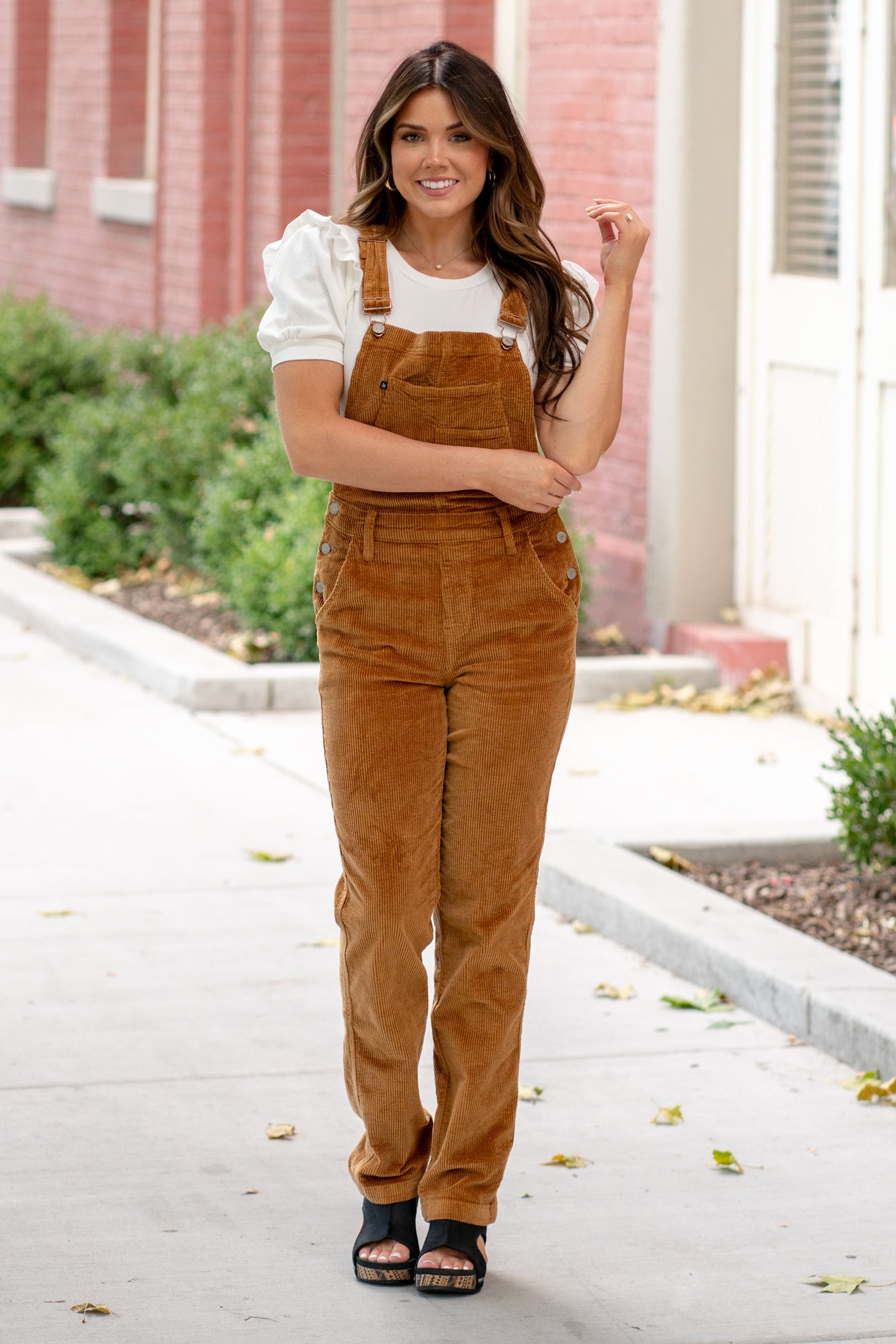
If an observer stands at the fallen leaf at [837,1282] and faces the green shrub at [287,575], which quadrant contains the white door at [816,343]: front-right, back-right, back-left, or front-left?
front-right

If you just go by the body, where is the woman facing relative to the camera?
toward the camera

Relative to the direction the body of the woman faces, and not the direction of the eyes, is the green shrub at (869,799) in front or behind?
behind

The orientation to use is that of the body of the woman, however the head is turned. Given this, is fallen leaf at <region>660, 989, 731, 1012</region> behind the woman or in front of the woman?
behind

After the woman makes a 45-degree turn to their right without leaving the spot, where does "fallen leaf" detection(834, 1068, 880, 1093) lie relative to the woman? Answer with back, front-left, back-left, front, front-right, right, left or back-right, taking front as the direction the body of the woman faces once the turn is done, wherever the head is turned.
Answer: back

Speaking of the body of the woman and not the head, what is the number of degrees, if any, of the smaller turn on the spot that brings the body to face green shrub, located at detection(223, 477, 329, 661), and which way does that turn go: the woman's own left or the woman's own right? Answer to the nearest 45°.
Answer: approximately 180°

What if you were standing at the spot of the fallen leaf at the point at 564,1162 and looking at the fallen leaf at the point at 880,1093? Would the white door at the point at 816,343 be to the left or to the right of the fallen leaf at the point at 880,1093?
left

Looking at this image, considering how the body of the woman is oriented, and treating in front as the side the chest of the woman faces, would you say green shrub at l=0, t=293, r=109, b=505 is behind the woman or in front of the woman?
behind

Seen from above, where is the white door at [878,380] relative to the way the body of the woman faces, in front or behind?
behind
